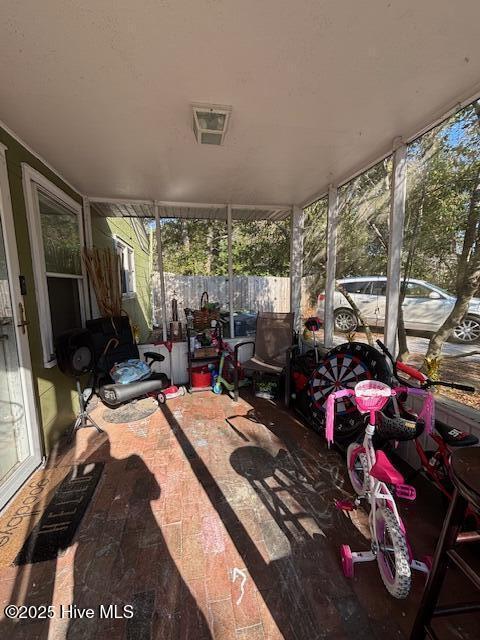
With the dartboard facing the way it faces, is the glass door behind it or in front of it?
in front

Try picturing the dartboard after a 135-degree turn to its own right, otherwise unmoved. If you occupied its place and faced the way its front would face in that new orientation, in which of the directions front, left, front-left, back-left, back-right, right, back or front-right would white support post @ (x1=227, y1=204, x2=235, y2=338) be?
front-left

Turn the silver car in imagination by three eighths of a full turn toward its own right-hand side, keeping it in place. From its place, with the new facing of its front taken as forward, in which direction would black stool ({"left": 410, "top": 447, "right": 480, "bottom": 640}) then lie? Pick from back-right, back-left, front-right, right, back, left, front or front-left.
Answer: front-left

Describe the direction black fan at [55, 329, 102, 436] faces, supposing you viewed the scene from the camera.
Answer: facing the viewer and to the right of the viewer

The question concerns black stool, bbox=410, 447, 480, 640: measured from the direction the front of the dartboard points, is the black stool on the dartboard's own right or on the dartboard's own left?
on the dartboard's own left

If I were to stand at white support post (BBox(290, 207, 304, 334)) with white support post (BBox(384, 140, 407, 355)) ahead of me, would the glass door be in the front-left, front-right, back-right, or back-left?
front-right

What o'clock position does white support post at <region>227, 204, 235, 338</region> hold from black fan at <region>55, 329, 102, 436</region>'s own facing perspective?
The white support post is roughly at 10 o'clock from the black fan.

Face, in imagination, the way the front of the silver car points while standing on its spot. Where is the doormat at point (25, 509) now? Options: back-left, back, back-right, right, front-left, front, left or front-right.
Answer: back-right

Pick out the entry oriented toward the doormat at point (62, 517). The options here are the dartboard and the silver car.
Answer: the dartboard

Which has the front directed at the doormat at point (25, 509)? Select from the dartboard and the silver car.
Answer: the dartboard

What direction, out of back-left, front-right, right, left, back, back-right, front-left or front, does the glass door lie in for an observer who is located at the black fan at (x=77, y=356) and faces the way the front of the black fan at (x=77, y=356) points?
right

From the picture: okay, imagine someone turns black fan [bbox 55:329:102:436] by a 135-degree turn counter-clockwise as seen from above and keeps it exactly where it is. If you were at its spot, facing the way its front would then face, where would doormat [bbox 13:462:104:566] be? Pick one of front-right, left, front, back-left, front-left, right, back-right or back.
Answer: back

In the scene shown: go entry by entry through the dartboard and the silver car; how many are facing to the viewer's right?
1

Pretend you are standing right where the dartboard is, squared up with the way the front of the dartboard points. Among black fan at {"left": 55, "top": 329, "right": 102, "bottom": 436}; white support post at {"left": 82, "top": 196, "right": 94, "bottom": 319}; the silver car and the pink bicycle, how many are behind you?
1

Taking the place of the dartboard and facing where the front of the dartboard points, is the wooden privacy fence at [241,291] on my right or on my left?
on my right

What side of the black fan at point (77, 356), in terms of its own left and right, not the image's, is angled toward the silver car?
front

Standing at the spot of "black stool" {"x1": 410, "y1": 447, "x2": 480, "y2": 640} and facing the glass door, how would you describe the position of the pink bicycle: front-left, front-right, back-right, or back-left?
front-right

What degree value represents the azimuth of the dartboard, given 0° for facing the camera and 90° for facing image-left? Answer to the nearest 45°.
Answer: approximately 45°

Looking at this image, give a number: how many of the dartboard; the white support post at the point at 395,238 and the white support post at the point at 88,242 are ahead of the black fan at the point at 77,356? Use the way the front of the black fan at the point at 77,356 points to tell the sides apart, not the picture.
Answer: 2

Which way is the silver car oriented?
to the viewer's right
